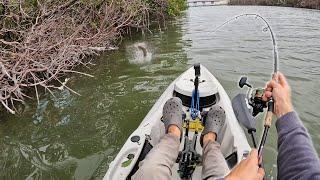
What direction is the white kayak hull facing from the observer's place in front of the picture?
facing away from the viewer
